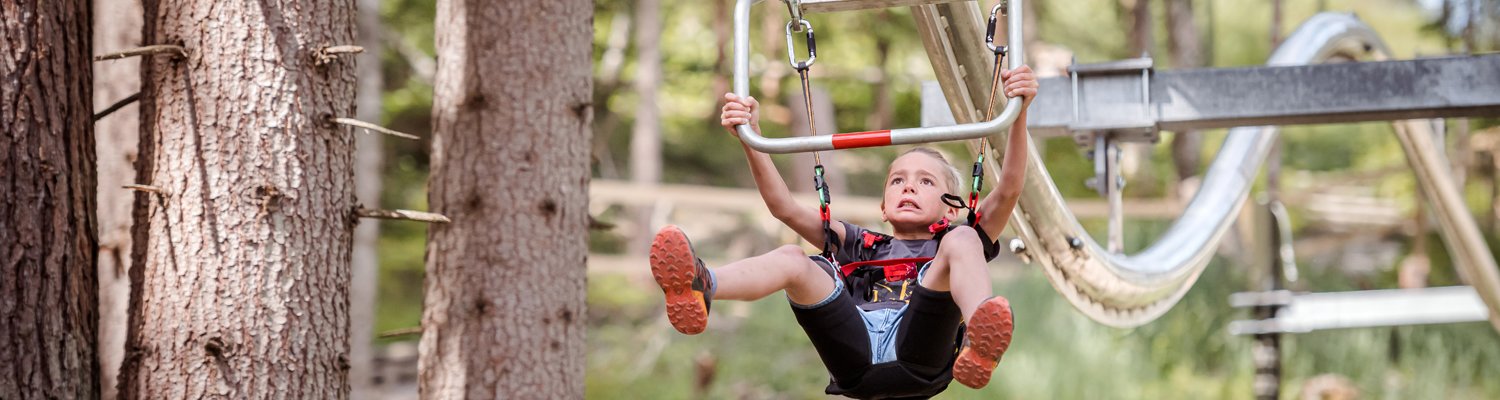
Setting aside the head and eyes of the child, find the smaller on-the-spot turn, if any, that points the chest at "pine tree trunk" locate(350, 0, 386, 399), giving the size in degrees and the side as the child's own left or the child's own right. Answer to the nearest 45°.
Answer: approximately 135° to the child's own right

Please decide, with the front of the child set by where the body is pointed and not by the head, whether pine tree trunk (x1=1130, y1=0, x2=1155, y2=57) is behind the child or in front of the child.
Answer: behind

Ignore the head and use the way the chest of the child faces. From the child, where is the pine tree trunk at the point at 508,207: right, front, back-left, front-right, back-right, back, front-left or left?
back-right

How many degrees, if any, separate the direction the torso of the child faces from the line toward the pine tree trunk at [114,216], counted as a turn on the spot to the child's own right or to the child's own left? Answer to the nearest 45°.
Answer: approximately 135° to the child's own right

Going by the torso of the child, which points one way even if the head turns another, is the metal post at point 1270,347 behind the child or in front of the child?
behind

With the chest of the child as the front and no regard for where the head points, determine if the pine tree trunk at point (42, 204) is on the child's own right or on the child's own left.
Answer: on the child's own right

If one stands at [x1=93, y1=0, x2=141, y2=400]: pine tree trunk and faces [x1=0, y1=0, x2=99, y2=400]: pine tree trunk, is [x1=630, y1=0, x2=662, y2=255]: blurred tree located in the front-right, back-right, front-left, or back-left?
back-left

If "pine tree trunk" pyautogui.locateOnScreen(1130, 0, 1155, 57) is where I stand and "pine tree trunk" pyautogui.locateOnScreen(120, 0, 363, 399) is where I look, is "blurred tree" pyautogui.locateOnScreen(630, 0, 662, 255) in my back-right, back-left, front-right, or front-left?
front-right

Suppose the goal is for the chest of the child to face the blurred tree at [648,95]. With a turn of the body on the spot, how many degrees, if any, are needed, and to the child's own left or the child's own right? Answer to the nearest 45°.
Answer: approximately 180°

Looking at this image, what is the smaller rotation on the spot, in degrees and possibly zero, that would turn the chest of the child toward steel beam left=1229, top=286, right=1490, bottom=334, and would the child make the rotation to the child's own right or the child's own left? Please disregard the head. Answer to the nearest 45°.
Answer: approximately 135° to the child's own left

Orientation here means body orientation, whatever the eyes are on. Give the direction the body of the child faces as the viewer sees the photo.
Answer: toward the camera

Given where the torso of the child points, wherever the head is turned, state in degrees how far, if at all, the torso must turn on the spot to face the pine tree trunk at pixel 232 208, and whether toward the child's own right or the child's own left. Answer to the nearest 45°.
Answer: approximately 90° to the child's own right

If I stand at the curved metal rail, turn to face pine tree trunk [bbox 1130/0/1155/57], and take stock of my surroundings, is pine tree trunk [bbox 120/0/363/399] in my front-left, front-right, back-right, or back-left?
back-left

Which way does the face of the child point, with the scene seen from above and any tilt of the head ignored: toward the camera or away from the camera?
toward the camera
